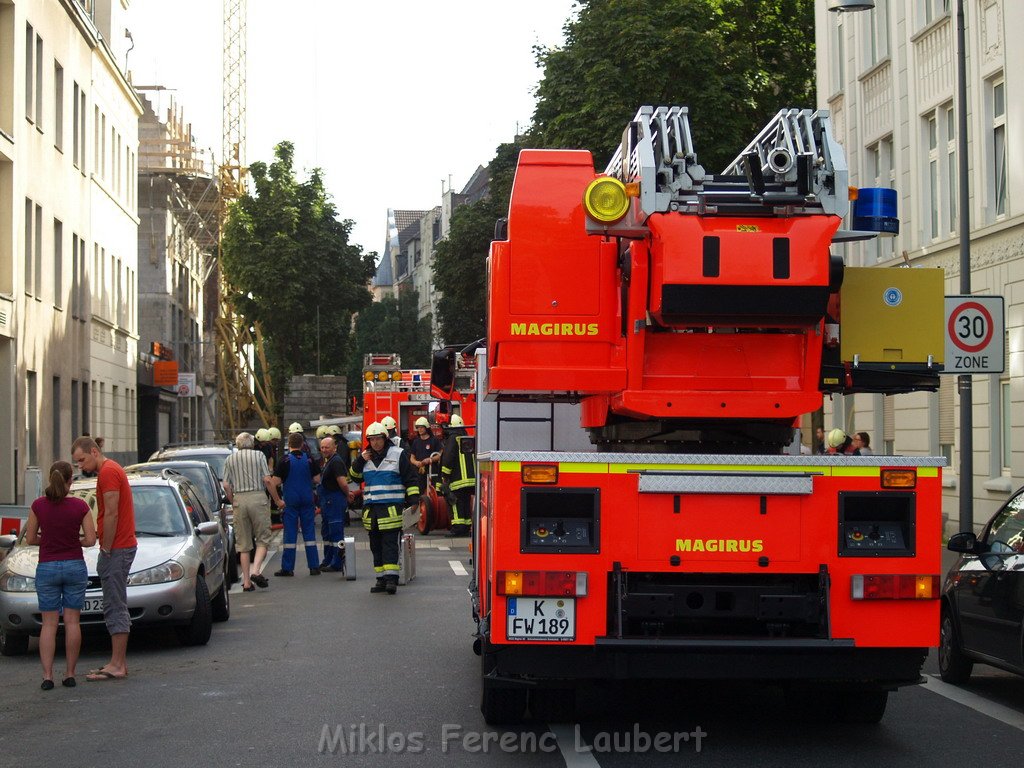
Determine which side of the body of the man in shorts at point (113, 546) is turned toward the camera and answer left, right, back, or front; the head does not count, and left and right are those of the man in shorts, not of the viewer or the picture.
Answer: left

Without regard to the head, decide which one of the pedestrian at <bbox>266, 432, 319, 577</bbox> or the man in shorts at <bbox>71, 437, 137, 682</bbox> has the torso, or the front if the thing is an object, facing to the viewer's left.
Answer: the man in shorts

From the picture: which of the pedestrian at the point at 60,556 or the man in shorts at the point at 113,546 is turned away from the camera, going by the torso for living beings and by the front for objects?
the pedestrian

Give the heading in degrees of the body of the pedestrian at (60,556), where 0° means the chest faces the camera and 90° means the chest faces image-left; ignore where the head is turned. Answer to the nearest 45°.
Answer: approximately 180°

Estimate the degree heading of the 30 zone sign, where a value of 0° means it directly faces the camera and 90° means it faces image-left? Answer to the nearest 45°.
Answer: approximately 0°

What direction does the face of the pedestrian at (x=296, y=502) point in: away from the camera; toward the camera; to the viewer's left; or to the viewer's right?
away from the camera

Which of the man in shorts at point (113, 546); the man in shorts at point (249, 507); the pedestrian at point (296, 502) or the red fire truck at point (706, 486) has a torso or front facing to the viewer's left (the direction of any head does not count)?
the man in shorts at point (113, 546)

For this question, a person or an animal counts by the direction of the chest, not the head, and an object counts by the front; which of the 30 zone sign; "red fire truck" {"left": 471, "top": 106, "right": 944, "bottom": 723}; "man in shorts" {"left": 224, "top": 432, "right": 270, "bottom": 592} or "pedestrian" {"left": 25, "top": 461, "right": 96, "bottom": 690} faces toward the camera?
the 30 zone sign

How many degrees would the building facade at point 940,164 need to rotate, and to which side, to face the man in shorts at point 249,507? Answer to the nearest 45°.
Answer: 0° — it already faces them
